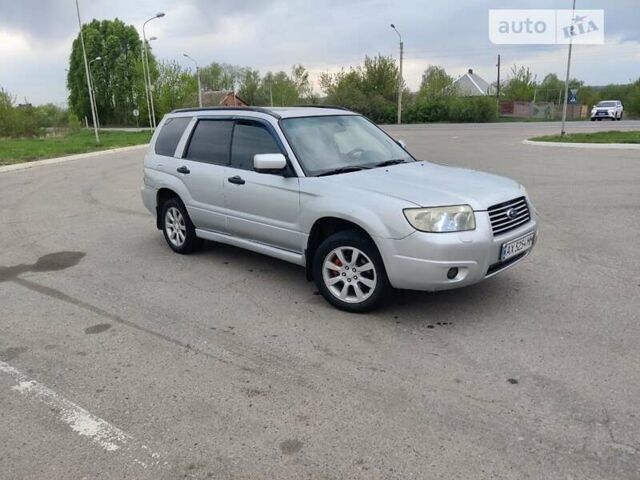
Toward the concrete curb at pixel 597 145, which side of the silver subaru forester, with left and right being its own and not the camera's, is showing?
left

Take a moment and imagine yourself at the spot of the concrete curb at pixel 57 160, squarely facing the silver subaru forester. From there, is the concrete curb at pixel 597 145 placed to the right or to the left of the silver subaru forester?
left

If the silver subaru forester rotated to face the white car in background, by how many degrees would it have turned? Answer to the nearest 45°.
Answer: approximately 90° to its left

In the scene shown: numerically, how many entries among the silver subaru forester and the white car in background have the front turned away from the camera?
0

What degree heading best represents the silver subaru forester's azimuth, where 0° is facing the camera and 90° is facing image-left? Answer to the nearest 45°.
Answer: approximately 315°

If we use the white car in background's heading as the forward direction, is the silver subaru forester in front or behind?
in front

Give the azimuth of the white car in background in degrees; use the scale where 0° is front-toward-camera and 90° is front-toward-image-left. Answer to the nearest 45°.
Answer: approximately 45°

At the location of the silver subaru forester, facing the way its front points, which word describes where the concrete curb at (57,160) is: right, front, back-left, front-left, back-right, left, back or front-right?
back

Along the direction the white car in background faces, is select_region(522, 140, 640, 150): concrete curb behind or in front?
in front
